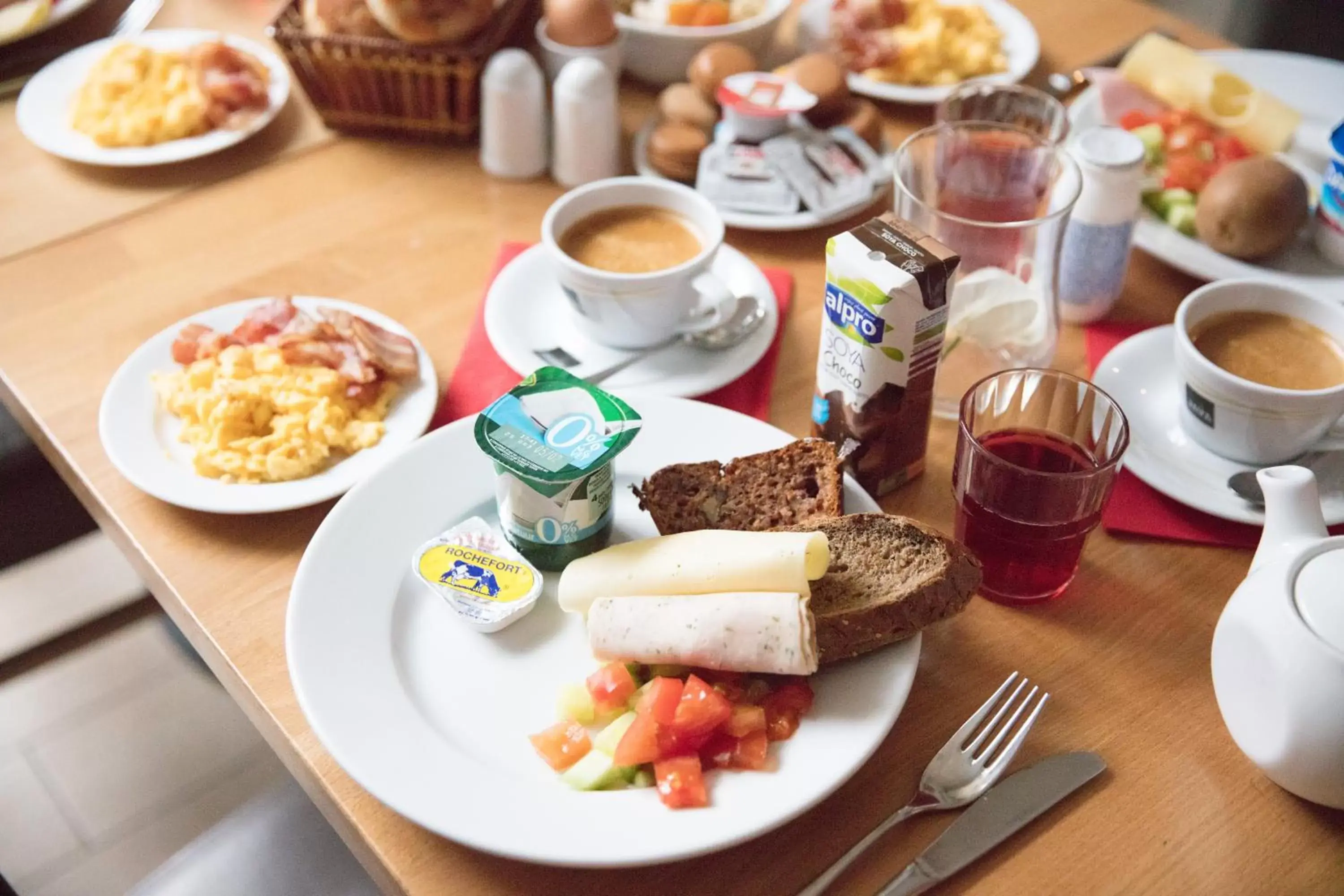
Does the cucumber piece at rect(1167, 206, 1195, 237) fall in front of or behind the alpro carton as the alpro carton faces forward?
behind

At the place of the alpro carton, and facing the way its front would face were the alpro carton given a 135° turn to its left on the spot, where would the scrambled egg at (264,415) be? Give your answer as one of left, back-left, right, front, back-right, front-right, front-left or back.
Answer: back

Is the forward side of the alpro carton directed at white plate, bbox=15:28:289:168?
no

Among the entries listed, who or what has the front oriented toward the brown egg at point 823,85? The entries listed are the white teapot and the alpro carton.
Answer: the white teapot

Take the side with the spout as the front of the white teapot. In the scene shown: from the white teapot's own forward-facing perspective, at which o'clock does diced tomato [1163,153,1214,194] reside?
The diced tomato is roughly at 1 o'clock from the white teapot.

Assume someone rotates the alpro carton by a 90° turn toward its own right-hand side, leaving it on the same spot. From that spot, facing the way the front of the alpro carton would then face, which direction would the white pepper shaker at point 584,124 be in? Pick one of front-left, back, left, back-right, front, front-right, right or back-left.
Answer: front

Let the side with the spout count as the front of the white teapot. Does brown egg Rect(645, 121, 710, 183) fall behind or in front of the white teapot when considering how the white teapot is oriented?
in front

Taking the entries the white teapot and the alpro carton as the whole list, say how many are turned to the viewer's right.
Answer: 0

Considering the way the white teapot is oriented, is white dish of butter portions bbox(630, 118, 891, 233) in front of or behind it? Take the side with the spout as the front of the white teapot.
in front

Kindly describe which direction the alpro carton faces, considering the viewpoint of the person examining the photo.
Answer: facing the viewer and to the left of the viewer

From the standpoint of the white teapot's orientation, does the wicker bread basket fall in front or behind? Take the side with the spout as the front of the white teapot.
in front

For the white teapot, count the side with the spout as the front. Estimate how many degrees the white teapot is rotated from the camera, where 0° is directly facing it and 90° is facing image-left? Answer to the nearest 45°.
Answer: approximately 135°
